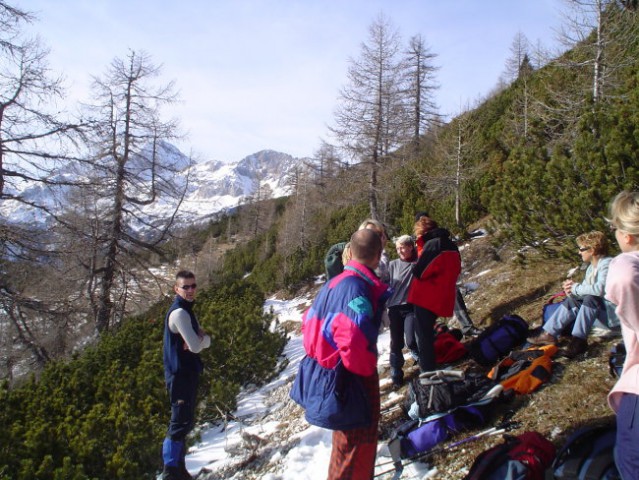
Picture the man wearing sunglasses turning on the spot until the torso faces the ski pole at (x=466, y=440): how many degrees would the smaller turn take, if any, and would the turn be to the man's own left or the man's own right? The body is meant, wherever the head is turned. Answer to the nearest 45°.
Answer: approximately 45° to the man's own right

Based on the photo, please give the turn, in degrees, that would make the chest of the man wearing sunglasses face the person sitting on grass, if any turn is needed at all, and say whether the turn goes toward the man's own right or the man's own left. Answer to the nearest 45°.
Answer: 0° — they already face them

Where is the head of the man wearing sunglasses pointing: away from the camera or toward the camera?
toward the camera

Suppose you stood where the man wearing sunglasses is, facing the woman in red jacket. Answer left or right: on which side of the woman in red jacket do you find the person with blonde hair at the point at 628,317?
right

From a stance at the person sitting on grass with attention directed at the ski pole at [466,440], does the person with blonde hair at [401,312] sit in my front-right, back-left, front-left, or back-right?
front-right

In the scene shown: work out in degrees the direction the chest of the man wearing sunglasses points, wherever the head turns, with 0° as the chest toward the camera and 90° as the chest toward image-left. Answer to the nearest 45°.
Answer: approximately 270°

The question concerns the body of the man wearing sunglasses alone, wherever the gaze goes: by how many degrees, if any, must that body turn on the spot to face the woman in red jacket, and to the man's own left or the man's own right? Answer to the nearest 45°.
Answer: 0° — they already face them

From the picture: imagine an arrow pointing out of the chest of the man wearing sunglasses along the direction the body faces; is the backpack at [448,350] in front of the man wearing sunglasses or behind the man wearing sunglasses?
in front

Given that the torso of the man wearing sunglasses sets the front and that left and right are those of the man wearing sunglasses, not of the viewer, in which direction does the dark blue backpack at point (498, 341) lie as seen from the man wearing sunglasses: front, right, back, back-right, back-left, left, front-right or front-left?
front
